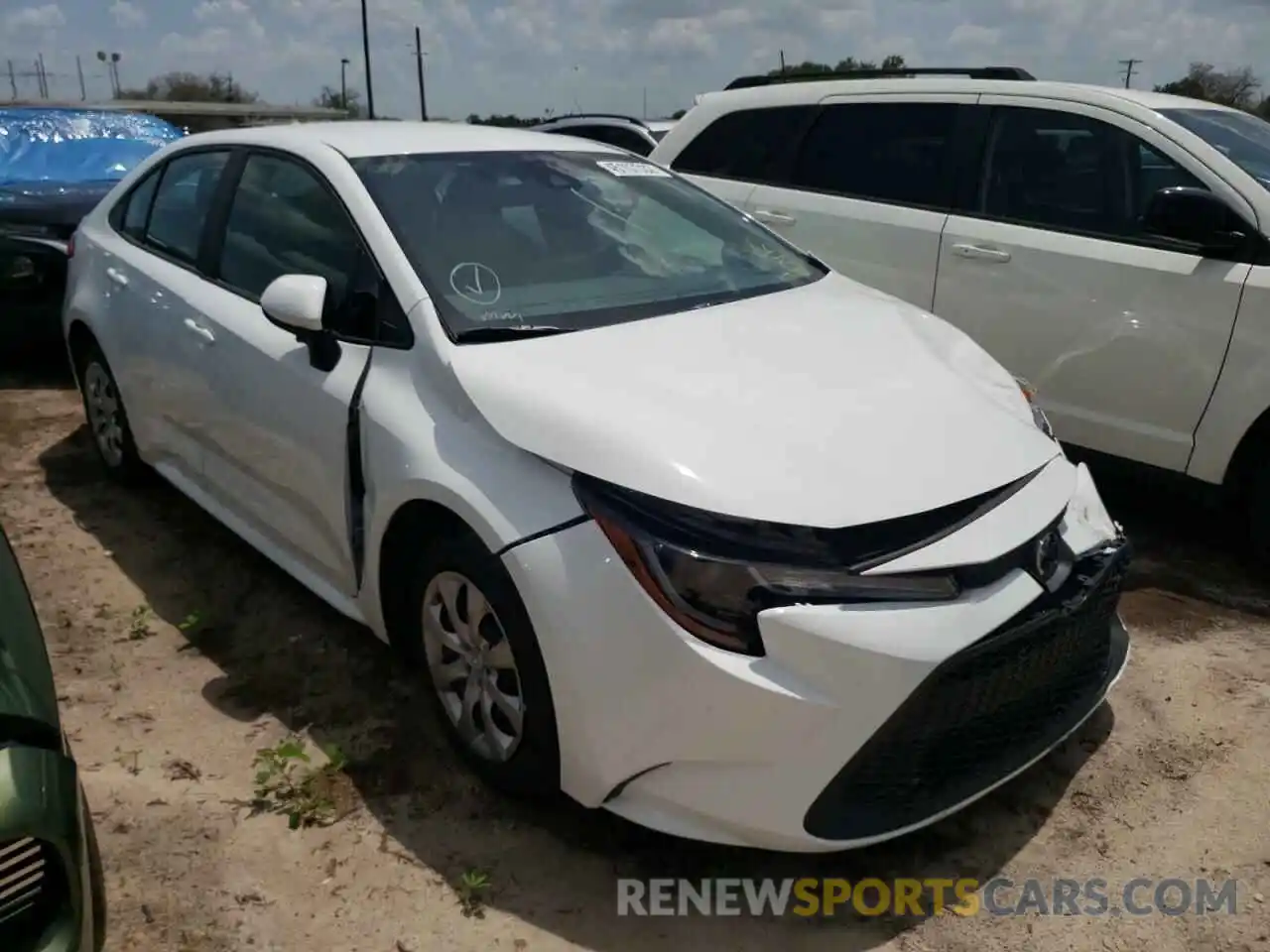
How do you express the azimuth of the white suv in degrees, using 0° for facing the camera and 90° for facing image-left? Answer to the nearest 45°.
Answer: approximately 315°

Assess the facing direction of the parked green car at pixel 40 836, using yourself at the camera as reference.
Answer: facing the viewer and to the right of the viewer

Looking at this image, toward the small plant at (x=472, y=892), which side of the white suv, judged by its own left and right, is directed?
right

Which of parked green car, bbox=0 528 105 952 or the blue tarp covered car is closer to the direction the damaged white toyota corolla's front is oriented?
the parked green car

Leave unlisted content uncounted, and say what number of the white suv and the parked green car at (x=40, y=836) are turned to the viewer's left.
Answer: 0

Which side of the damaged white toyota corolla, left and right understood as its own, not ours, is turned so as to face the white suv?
left

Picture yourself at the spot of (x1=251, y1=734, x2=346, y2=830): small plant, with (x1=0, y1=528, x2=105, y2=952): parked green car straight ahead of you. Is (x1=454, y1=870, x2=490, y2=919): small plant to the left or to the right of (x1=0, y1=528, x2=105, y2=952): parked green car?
left

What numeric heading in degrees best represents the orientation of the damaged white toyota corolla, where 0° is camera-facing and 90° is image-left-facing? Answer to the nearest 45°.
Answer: approximately 315°

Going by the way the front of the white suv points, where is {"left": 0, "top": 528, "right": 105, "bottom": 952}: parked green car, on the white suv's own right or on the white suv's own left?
on the white suv's own right

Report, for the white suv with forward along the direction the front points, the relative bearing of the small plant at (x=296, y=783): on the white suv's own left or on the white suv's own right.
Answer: on the white suv's own right

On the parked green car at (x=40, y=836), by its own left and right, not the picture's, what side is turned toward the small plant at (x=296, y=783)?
left

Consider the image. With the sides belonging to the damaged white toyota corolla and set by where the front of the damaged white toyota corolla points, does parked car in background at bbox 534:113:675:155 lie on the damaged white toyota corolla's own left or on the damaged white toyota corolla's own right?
on the damaged white toyota corolla's own left
